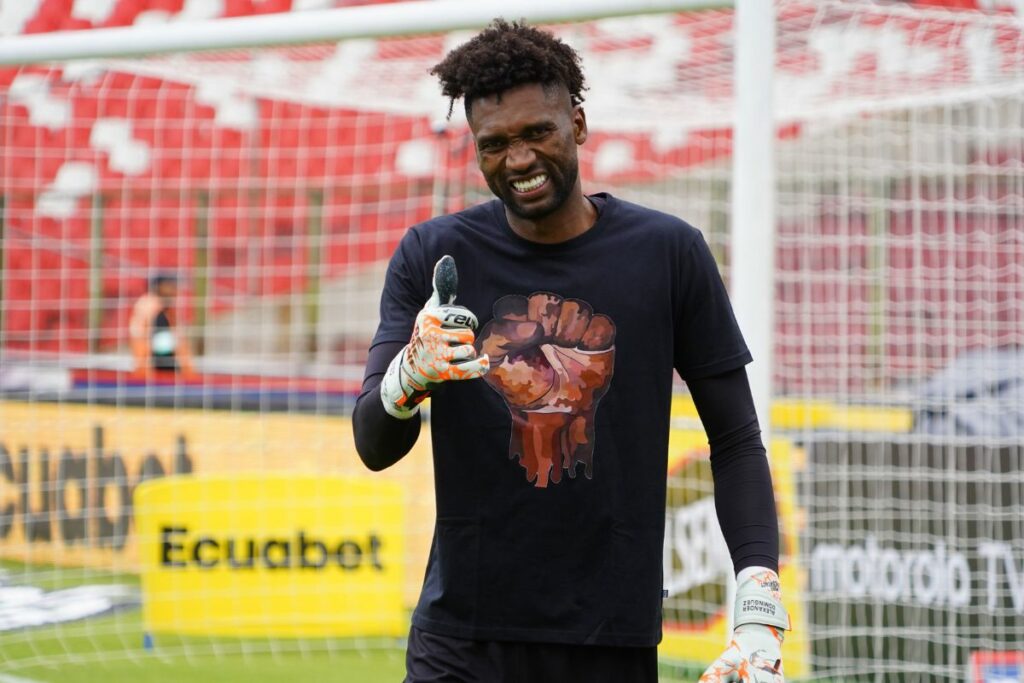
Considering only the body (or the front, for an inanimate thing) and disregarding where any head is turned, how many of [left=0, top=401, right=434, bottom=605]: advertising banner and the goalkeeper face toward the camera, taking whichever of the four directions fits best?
2

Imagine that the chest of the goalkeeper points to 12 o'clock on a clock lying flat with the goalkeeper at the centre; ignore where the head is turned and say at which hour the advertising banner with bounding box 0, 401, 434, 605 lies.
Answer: The advertising banner is roughly at 5 o'clock from the goalkeeper.

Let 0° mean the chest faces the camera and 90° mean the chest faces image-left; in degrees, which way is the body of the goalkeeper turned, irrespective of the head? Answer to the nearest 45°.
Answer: approximately 0°

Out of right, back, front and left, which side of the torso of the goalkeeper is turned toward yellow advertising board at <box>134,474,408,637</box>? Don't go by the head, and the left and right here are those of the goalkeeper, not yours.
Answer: back

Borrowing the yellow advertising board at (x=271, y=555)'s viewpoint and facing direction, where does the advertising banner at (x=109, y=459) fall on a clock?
The advertising banner is roughly at 5 o'clock from the yellow advertising board.

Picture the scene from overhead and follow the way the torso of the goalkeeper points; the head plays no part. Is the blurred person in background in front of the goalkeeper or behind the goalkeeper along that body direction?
behind
